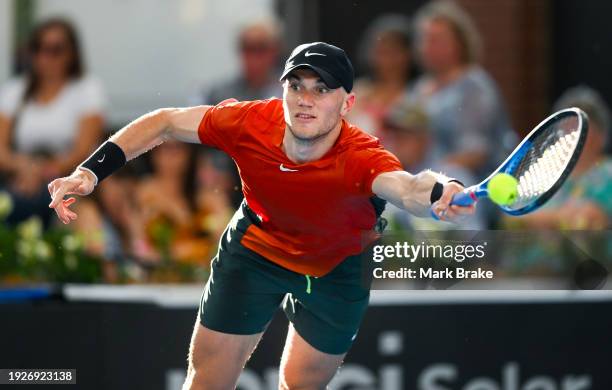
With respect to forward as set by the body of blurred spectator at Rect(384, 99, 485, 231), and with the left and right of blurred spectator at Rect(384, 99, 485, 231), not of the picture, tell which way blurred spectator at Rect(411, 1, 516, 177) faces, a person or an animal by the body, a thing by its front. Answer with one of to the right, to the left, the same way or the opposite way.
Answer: the same way

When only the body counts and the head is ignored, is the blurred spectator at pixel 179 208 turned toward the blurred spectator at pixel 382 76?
no

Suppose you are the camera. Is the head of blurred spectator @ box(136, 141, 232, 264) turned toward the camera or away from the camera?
toward the camera

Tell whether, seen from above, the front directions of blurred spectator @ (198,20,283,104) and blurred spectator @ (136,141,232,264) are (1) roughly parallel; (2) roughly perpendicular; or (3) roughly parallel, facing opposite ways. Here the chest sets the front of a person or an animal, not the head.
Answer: roughly parallel

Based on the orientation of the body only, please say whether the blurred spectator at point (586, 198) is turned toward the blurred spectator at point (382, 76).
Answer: no

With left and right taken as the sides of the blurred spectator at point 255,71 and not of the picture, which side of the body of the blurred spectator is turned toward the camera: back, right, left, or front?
front

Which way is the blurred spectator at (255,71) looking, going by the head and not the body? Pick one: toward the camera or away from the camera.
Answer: toward the camera

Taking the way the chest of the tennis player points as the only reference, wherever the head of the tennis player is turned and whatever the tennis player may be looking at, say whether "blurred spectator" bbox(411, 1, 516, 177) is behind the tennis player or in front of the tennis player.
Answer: behind

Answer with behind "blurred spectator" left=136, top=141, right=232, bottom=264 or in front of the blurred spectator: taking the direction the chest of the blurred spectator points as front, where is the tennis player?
in front

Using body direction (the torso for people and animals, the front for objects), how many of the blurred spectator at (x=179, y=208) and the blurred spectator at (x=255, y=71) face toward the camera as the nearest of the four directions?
2

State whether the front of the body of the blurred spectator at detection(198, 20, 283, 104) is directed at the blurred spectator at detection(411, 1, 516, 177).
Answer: no

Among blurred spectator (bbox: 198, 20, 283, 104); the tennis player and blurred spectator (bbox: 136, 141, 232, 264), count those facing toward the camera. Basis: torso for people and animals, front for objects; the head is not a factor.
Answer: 3

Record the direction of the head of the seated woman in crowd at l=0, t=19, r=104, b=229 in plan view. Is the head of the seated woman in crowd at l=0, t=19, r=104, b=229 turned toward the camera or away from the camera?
toward the camera

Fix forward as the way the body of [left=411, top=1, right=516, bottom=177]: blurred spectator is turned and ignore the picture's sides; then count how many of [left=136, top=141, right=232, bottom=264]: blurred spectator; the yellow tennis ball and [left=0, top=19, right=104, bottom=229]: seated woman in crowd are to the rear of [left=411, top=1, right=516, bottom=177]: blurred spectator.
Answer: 0

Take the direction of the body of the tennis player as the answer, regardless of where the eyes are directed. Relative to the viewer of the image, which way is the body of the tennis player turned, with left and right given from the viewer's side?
facing the viewer
